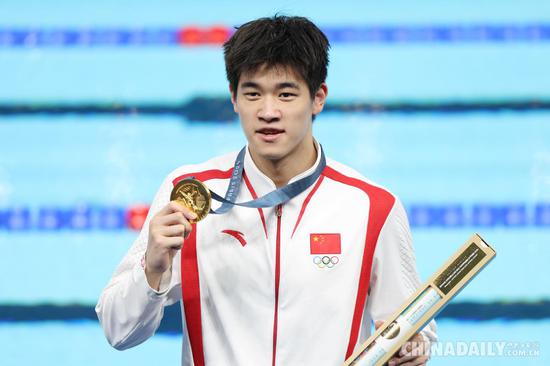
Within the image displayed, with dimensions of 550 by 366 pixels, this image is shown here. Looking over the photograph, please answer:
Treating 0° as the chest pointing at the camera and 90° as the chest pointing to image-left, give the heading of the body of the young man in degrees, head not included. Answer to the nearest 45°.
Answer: approximately 0°
